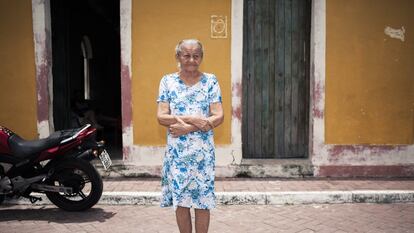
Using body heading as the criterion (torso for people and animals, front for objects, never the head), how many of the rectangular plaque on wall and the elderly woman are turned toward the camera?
2

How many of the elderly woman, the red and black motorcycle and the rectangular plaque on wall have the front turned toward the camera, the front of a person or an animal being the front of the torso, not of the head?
2

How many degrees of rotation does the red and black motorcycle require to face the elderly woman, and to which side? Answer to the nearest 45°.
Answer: approximately 135° to its left

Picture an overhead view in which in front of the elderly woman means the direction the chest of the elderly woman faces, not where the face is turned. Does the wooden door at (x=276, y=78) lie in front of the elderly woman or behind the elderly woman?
behind

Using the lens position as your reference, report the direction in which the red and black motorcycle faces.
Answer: facing to the left of the viewer

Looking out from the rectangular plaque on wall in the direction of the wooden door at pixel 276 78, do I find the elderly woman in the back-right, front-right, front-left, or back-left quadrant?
back-right

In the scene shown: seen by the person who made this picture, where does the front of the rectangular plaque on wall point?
facing the viewer

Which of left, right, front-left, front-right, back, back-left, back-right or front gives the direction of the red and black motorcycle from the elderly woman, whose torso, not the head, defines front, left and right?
back-right

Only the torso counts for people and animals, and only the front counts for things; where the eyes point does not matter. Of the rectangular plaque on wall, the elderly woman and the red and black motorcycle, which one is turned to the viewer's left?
the red and black motorcycle

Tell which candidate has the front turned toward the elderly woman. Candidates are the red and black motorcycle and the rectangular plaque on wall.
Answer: the rectangular plaque on wall
